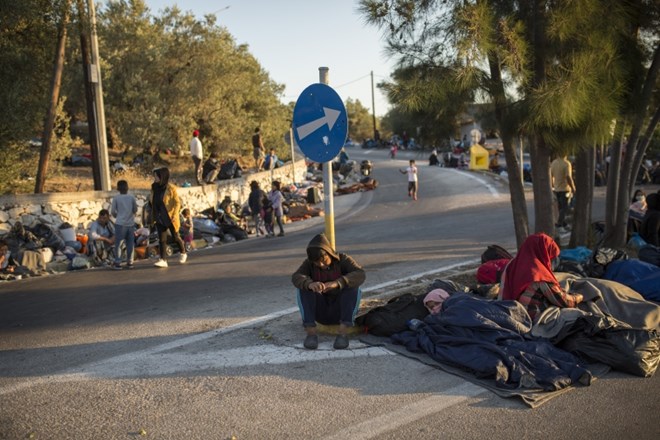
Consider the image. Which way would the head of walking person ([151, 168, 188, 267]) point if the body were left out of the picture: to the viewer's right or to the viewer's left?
to the viewer's left

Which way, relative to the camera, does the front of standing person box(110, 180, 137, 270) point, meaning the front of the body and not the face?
away from the camera

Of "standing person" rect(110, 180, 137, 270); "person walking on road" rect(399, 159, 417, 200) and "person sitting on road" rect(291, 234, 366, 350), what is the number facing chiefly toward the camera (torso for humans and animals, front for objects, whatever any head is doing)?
2

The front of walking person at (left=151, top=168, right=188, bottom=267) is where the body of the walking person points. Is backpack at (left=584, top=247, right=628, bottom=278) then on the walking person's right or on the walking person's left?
on the walking person's left

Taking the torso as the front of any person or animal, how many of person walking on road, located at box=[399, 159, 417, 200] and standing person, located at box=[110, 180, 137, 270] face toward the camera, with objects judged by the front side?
1

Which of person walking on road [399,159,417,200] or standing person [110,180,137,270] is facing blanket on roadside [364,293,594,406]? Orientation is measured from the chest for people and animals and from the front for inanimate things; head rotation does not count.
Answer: the person walking on road

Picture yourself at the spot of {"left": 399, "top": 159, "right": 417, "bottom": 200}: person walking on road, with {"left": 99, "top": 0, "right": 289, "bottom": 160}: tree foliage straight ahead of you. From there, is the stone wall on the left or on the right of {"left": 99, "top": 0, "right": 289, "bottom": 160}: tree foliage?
left

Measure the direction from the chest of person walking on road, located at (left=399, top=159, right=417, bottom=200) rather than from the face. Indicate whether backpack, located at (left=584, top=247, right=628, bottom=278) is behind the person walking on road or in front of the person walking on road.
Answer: in front

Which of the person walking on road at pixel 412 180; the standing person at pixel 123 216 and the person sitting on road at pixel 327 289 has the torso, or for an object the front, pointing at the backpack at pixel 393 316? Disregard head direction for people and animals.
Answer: the person walking on road

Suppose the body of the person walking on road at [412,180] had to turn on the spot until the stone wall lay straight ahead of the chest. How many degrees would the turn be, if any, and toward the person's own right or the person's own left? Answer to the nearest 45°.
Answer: approximately 45° to the person's own right

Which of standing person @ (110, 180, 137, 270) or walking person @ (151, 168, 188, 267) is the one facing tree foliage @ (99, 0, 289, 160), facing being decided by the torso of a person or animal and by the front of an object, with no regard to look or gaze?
standing person @ (110, 180, 137, 270)
